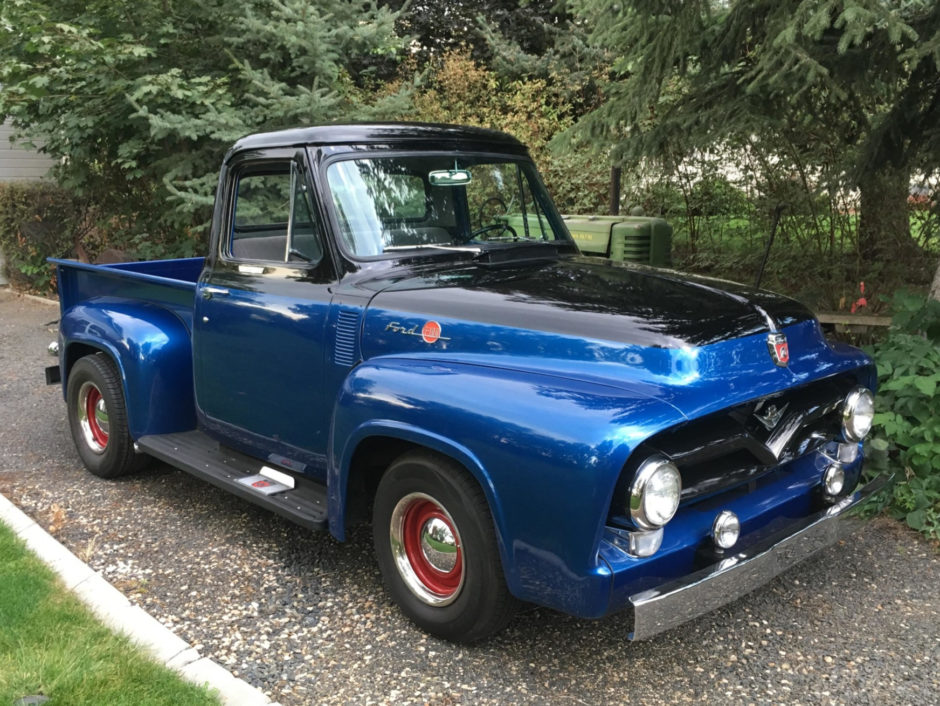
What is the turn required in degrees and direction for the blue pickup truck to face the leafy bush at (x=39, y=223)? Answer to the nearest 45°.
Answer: approximately 180°

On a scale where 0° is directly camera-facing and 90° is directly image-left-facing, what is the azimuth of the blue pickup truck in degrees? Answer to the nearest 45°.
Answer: approximately 315°

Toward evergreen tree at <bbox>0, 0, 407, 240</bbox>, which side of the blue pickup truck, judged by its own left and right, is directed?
back

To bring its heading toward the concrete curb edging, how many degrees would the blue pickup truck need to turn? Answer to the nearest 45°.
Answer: approximately 135° to its right

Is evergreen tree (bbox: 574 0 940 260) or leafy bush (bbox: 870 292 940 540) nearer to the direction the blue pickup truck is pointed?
the leafy bush

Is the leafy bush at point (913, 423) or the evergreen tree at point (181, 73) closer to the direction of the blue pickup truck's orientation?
the leafy bush

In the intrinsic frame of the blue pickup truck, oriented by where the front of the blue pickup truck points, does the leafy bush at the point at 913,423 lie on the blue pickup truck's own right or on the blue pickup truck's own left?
on the blue pickup truck's own left

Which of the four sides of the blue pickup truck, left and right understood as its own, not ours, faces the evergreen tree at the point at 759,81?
left
